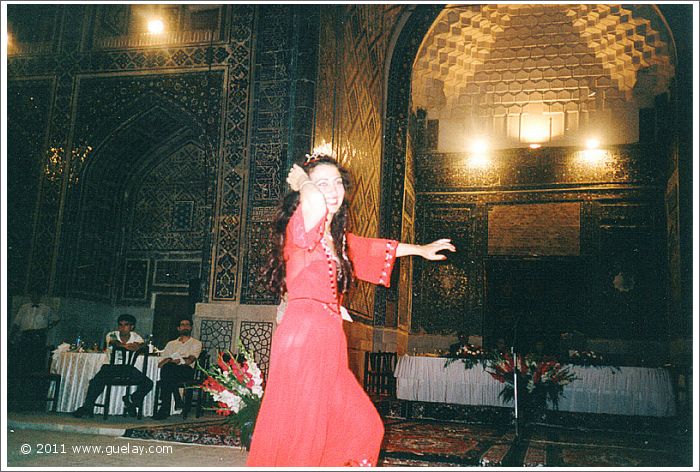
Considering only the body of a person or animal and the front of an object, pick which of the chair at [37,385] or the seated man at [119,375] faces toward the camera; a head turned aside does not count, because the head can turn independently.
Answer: the seated man

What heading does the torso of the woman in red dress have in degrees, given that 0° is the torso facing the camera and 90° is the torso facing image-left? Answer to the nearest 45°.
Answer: approximately 315°

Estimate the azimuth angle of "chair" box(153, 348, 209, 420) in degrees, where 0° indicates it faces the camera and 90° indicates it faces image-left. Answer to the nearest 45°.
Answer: approximately 45°

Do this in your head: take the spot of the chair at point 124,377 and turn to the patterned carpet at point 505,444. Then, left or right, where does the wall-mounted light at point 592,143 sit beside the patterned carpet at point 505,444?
left

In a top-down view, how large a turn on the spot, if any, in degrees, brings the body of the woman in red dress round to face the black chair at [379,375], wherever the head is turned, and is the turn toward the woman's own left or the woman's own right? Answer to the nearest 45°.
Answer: approximately 135° to the woman's own left

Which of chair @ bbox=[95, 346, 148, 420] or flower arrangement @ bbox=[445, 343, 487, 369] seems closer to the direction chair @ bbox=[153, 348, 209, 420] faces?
the chair

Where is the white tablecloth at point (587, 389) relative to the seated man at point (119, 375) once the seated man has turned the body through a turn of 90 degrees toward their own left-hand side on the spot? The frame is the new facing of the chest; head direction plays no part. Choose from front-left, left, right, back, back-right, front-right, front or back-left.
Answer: front

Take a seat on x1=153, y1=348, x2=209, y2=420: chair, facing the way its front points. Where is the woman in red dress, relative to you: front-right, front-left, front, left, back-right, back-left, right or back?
front-left

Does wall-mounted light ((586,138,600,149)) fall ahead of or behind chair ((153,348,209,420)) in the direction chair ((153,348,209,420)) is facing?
behind

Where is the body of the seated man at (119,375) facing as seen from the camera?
toward the camera

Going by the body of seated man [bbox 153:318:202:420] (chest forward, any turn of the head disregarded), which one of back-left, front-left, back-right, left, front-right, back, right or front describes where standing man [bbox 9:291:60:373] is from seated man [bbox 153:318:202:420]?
right
